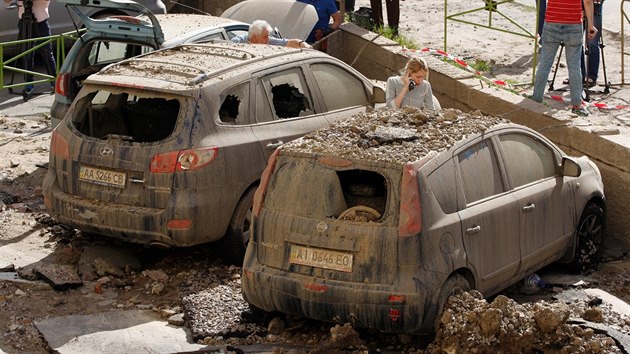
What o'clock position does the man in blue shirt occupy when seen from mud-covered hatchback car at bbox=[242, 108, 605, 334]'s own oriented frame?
The man in blue shirt is roughly at 10 o'clock from the mud-covered hatchback car.

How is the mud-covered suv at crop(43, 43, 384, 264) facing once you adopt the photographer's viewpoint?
facing away from the viewer and to the right of the viewer

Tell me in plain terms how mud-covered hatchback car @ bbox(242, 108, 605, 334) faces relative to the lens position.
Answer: facing away from the viewer and to the right of the viewer

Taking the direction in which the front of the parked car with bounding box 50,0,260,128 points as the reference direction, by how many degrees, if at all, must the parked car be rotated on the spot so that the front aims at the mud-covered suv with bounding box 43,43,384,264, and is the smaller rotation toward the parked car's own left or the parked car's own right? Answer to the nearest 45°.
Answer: approximately 135° to the parked car's own right

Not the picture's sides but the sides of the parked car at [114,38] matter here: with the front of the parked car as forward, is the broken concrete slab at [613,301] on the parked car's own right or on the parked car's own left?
on the parked car's own right

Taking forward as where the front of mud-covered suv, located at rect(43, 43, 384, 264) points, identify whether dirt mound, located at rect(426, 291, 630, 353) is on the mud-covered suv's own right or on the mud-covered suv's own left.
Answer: on the mud-covered suv's own right

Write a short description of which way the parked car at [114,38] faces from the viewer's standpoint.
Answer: facing away from the viewer and to the right of the viewer

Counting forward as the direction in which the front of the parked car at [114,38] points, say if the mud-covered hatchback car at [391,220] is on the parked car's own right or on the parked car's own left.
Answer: on the parked car's own right
